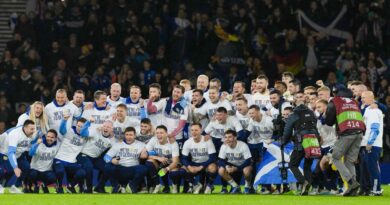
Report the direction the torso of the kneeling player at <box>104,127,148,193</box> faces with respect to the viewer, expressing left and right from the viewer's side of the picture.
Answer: facing the viewer

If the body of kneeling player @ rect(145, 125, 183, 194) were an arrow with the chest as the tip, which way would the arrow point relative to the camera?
toward the camera

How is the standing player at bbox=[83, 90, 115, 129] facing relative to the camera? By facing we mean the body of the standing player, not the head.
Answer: toward the camera

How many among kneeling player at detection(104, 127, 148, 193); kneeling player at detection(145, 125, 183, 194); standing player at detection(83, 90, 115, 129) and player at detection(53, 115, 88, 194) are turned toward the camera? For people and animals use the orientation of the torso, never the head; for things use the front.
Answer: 4

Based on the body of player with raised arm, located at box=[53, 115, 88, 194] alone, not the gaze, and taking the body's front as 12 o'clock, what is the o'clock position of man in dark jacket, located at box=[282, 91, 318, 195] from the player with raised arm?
The man in dark jacket is roughly at 10 o'clock from the player with raised arm.

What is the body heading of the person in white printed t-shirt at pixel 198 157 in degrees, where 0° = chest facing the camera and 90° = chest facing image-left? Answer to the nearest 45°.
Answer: approximately 0°

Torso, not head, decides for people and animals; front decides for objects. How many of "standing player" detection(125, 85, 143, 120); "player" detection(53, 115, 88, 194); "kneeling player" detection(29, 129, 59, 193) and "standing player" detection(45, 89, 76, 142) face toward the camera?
4

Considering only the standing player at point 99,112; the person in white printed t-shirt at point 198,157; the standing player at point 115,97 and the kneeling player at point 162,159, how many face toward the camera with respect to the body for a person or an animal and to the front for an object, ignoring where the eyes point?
4

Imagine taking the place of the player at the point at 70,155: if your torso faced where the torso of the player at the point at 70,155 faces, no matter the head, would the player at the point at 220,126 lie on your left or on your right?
on your left

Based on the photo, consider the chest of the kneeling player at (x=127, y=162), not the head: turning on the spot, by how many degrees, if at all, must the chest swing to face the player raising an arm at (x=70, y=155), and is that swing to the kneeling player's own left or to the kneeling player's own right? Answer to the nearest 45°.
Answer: approximately 90° to the kneeling player's own right
